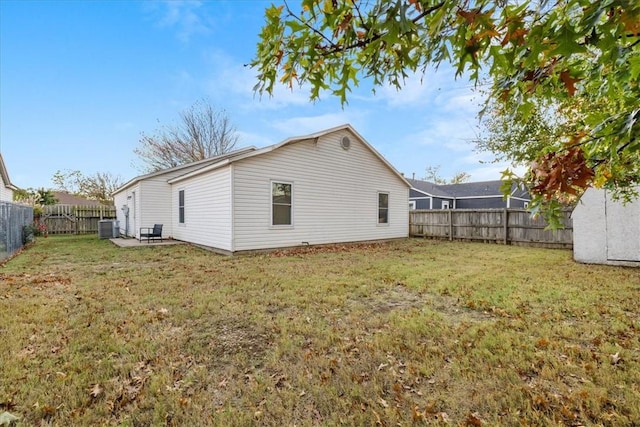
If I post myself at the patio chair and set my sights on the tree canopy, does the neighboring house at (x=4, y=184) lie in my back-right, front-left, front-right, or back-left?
back-right

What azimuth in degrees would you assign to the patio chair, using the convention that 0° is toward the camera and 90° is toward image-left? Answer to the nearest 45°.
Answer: approximately 45°

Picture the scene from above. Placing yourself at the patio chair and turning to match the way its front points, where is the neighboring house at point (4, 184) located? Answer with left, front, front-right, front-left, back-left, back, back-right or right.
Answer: right

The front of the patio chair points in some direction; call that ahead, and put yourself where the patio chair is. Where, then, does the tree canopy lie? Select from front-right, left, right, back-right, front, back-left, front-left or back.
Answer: front-left

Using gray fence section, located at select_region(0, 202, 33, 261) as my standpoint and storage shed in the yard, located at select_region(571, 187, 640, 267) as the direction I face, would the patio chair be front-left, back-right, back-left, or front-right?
front-left

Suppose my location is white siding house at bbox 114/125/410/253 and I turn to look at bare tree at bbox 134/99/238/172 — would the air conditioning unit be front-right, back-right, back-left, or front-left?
front-left

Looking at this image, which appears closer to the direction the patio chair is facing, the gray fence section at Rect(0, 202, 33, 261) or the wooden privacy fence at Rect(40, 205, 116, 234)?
the gray fence section

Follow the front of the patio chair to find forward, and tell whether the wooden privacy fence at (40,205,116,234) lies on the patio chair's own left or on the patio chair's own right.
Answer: on the patio chair's own right

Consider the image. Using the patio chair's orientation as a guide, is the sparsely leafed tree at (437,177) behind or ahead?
behind

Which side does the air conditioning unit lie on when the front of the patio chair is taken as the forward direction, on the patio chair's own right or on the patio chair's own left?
on the patio chair's own right

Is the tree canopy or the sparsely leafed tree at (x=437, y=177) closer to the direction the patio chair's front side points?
the tree canopy

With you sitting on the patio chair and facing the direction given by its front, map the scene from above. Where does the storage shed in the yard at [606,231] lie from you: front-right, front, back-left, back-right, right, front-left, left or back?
left

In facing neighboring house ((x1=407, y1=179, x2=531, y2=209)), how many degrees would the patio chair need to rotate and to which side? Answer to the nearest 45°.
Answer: approximately 135° to its left
